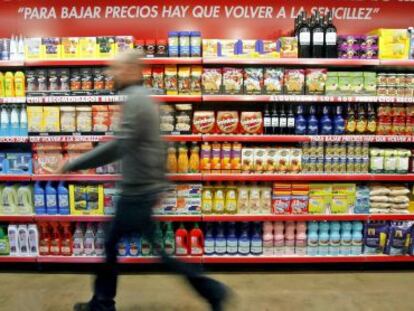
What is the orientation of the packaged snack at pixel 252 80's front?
toward the camera

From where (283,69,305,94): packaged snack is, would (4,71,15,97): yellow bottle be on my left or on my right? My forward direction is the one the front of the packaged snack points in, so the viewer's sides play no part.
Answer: on my right

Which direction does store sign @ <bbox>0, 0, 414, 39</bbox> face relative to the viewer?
toward the camera

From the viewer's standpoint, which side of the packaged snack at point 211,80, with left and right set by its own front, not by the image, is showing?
front

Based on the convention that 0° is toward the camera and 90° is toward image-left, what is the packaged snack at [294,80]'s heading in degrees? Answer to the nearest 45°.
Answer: approximately 0°

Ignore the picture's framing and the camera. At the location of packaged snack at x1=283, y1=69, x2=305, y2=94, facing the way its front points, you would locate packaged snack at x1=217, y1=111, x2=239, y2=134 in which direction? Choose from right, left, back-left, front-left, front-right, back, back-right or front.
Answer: right

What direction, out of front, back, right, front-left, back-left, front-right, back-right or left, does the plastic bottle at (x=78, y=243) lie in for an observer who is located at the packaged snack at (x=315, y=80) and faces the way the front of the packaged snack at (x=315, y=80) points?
right

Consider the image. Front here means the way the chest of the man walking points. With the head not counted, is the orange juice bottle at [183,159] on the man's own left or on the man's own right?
on the man's own right

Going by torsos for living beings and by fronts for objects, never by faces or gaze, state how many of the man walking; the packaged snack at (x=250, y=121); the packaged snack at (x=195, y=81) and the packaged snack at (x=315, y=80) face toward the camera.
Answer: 3

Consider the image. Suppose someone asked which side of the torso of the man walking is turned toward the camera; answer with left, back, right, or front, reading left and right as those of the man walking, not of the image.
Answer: left

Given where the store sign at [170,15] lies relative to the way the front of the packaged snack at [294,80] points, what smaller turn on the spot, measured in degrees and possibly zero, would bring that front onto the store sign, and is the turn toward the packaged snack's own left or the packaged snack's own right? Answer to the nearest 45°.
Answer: approximately 90° to the packaged snack's own right
